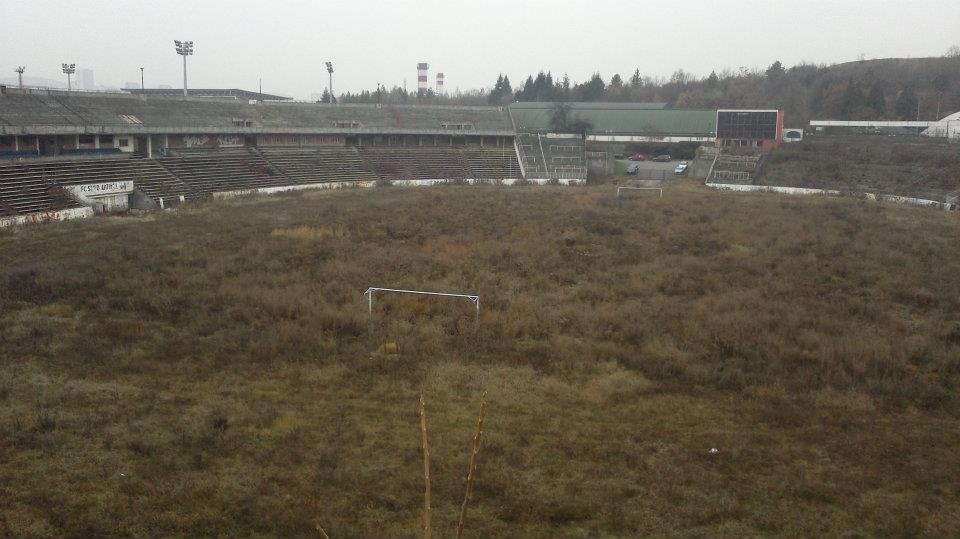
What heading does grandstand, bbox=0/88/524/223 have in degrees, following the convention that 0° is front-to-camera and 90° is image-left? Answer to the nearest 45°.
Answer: approximately 315°

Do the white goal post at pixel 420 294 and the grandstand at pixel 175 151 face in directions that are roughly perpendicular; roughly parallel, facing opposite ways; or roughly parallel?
roughly perpendicular

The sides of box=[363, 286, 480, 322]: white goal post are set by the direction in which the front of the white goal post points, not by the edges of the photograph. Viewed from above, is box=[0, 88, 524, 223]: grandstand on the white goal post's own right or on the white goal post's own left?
on the white goal post's own left

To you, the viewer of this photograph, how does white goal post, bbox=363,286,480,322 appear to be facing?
facing away from the viewer and to the right of the viewer

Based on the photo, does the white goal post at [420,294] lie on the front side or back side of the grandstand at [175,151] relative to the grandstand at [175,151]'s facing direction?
on the front side

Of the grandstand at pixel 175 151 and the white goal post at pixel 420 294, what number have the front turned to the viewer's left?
0
